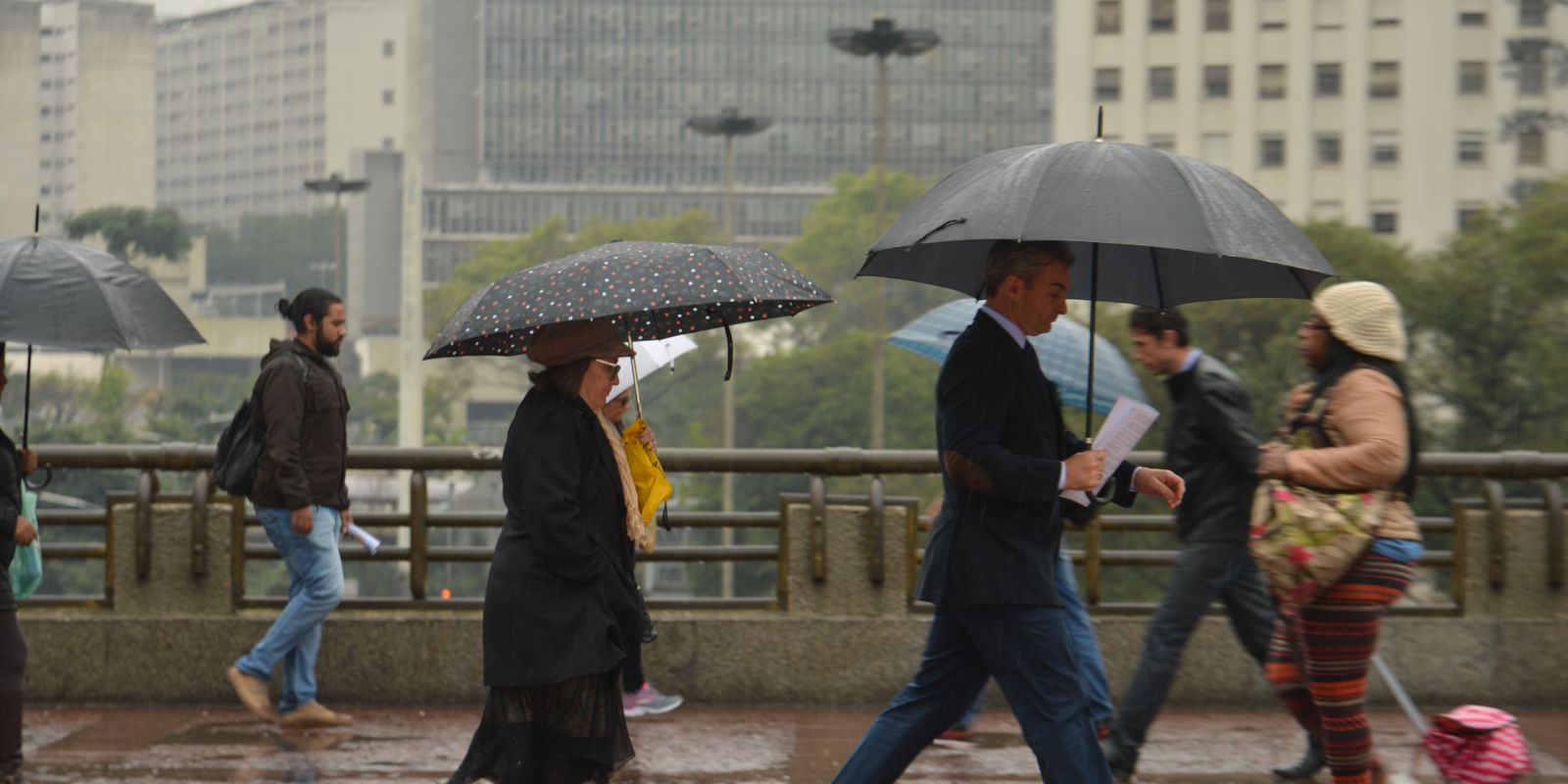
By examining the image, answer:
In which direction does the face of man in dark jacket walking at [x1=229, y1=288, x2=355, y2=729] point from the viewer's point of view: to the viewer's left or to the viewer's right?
to the viewer's right

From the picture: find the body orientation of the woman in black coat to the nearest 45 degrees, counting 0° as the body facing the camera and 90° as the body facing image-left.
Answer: approximately 270°

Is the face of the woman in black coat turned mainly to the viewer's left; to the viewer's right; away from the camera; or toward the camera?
to the viewer's right

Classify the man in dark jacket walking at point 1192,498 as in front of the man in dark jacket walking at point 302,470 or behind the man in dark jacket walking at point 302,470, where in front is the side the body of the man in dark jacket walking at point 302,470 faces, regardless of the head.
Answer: in front

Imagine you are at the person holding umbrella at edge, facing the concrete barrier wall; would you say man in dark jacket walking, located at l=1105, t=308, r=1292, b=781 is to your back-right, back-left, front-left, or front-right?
front-right

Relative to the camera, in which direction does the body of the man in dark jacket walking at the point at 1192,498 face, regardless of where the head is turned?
to the viewer's left

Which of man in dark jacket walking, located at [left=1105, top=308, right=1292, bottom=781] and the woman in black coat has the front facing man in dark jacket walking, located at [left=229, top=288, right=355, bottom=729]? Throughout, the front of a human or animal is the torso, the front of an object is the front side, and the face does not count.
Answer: man in dark jacket walking, located at [left=1105, top=308, right=1292, bottom=781]

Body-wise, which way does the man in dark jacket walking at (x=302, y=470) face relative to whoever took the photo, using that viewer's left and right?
facing to the right of the viewer
